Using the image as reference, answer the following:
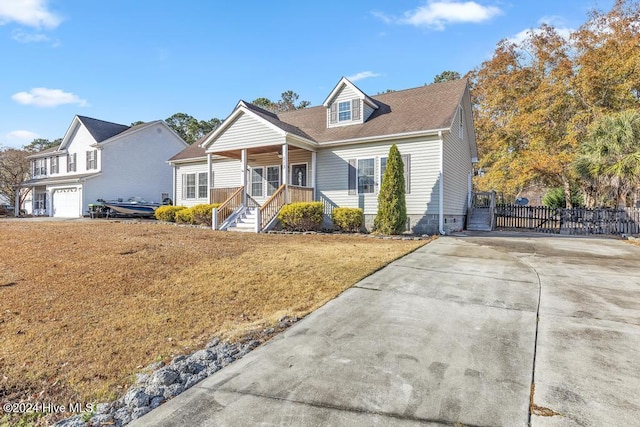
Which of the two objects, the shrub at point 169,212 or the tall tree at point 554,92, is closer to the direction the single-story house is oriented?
the shrub

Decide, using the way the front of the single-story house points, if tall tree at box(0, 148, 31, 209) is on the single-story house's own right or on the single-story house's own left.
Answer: on the single-story house's own right

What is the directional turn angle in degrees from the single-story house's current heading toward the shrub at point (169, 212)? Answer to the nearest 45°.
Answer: approximately 45° to its right

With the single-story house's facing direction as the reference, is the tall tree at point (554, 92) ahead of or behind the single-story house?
behind

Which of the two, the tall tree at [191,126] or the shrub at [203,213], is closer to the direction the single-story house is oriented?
the shrub

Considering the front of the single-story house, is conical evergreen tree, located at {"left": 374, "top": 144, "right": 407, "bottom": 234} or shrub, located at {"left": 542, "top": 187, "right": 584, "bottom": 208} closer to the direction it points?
the conical evergreen tree

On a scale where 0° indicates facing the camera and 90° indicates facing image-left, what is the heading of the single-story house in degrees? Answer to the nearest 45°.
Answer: approximately 45°

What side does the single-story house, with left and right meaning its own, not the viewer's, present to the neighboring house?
right

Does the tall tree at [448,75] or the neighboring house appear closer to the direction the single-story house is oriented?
the neighboring house

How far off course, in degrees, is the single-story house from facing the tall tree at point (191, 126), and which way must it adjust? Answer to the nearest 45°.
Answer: approximately 90° to its right

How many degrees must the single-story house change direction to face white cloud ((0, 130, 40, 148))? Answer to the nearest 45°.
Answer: approximately 90° to its right
